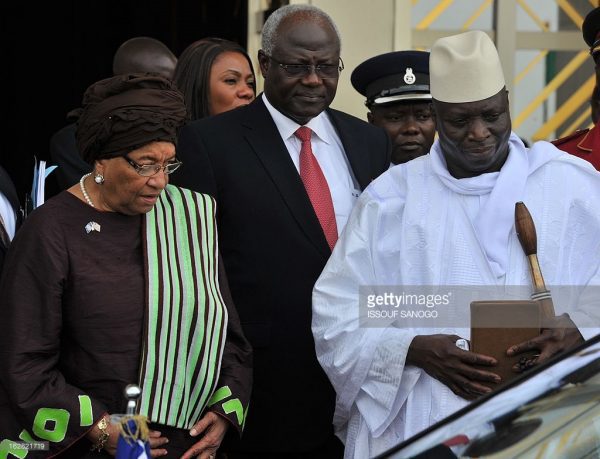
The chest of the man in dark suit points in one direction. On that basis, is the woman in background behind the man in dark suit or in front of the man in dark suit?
behind

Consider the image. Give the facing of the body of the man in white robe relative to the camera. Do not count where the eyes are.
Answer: toward the camera

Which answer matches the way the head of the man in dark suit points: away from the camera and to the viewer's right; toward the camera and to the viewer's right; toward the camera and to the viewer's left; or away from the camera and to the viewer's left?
toward the camera and to the viewer's right

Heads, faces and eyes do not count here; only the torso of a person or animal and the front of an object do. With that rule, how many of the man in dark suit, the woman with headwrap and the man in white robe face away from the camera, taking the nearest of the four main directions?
0

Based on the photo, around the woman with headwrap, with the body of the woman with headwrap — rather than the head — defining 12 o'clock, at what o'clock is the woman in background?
The woman in background is roughly at 8 o'clock from the woman with headwrap.

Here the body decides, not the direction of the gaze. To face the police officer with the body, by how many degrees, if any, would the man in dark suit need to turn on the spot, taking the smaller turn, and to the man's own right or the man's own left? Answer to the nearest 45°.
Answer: approximately 90° to the man's own left

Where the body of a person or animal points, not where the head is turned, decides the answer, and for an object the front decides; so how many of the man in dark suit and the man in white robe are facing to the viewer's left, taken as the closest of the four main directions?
0

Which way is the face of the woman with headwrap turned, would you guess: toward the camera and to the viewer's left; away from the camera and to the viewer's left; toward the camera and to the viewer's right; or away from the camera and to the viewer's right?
toward the camera and to the viewer's right

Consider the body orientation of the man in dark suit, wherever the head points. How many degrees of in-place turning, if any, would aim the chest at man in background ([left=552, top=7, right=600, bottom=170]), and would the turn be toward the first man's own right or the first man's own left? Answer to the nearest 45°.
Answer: approximately 45° to the first man's own left

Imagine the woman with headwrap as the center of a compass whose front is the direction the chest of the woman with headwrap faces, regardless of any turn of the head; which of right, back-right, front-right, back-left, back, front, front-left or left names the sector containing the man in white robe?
front-left

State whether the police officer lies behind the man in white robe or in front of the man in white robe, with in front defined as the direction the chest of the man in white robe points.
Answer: behind

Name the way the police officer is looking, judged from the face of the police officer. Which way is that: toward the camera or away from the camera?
toward the camera

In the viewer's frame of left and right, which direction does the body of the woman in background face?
facing the viewer and to the right of the viewer
